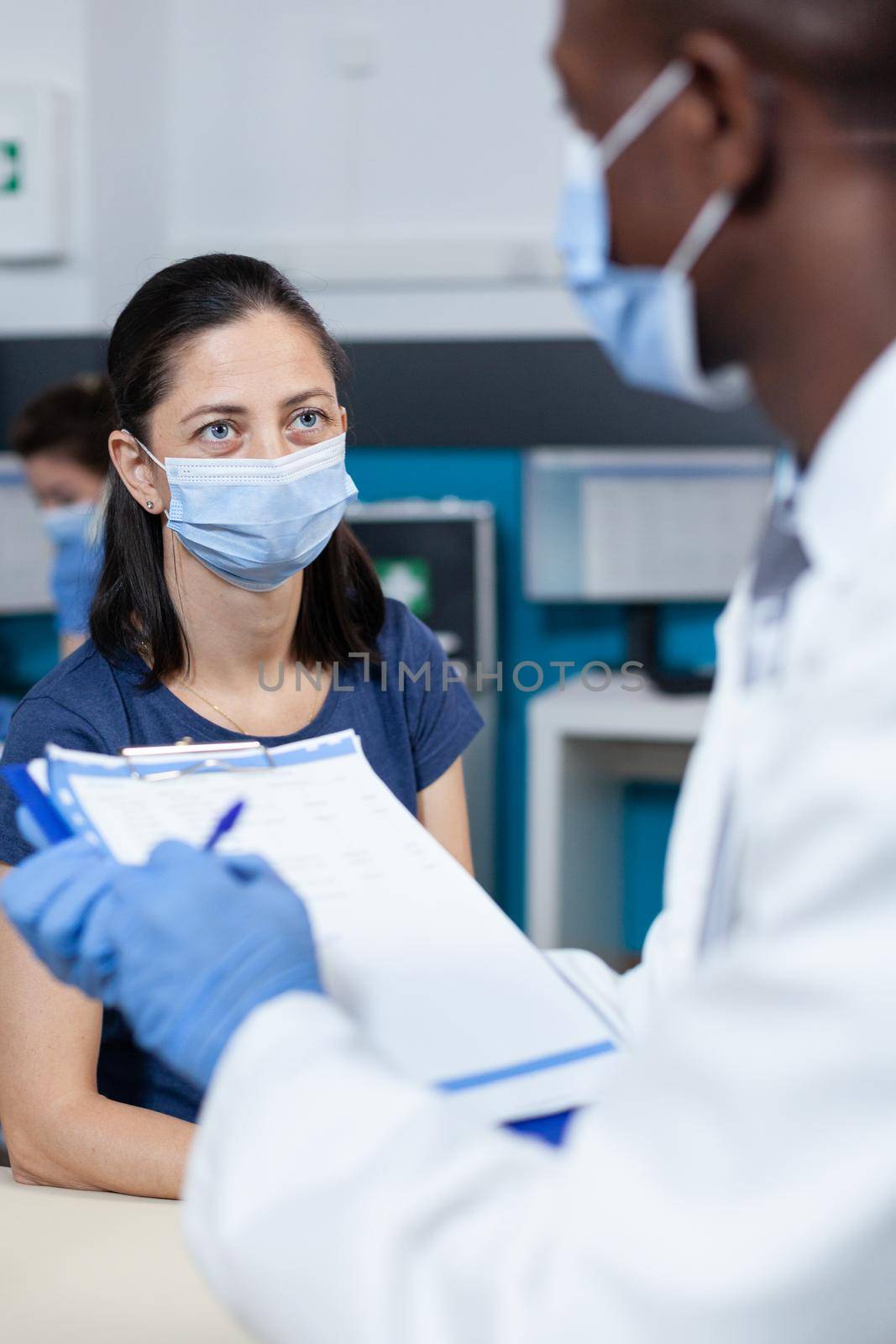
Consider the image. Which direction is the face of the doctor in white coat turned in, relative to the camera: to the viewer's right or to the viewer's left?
to the viewer's left

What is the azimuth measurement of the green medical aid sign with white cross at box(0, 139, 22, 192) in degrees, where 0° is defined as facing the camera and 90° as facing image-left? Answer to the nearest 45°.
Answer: approximately 0°

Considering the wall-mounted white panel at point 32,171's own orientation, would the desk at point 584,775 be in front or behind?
in front

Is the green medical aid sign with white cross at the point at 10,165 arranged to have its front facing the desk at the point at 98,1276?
yes

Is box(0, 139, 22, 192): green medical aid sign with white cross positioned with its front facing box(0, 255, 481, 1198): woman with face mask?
yes

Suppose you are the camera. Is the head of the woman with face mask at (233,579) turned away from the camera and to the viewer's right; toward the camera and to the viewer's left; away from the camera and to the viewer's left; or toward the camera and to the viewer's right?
toward the camera and to the viewer's right

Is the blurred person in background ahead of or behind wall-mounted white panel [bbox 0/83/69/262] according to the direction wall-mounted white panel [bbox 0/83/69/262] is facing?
ahead

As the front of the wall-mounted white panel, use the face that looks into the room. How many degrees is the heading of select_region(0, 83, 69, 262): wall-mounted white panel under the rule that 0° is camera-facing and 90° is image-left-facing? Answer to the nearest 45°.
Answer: approximately 0°

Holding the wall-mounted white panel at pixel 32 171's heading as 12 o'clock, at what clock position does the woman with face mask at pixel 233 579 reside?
The woman with face mask is roughly at 12 o'clock from the wall-mounted white panel.
